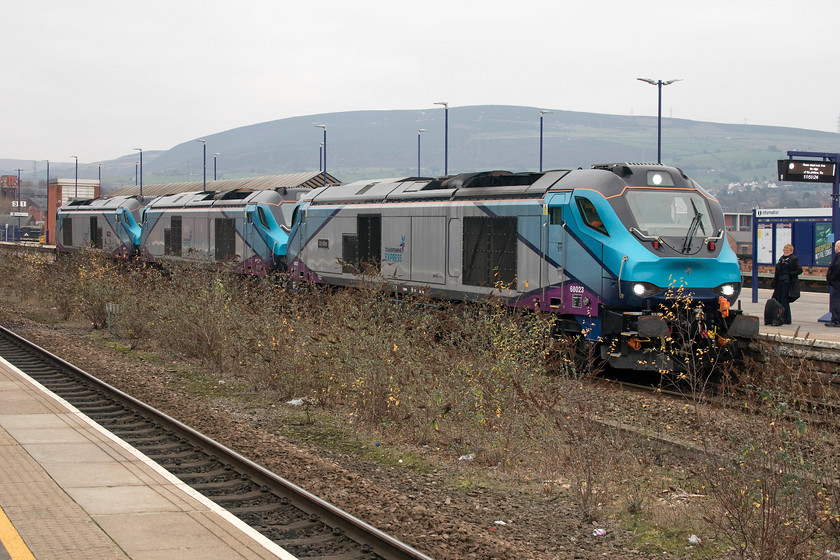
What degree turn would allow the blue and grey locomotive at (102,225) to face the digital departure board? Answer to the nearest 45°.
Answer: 0° — it already faces it

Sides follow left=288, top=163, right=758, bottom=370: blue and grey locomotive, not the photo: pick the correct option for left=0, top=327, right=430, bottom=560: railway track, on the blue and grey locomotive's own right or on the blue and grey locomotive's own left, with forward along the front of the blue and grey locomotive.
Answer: on the blue and grey locomotive's own right

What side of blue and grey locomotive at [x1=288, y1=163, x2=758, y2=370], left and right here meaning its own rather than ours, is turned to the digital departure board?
front

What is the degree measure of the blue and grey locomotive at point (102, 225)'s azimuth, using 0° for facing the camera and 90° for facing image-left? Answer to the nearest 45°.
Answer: approximately 315°

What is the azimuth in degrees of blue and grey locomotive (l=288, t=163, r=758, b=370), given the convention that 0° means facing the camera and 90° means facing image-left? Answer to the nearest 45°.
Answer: approximately 315°

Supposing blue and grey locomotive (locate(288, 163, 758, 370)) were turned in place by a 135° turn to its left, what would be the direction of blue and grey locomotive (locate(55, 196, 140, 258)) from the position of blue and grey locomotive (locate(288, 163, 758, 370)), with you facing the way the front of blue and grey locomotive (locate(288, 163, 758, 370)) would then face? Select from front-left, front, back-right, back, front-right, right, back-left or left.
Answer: front-left

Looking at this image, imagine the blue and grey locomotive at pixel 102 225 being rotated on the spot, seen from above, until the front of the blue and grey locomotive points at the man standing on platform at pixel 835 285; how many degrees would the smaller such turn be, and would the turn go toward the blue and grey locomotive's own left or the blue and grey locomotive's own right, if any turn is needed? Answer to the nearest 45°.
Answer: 0° — it already faces them
